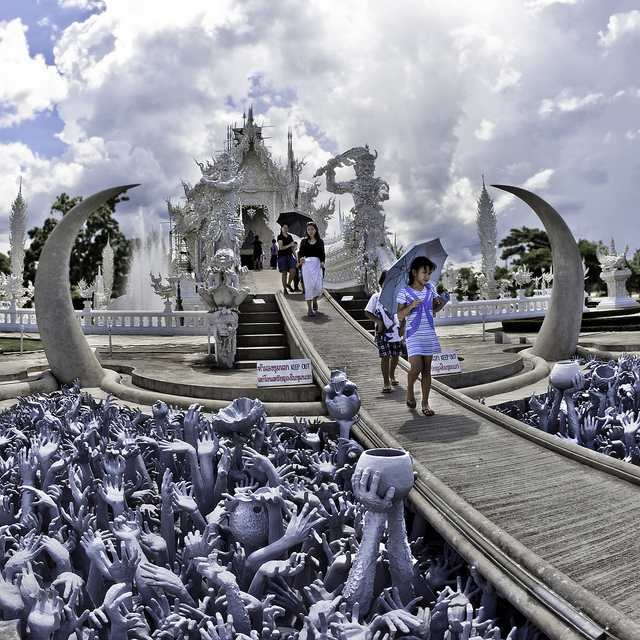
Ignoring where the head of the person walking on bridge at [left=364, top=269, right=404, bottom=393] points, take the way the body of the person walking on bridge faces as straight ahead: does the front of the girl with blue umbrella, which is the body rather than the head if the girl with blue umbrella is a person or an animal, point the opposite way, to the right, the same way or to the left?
the same way

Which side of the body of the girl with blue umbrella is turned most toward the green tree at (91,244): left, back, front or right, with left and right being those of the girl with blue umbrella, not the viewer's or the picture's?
back

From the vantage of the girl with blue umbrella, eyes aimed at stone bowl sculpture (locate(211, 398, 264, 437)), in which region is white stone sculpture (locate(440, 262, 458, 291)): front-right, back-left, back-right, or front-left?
back-right

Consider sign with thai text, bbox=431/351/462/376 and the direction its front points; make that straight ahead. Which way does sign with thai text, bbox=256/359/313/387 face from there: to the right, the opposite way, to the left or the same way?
the same way

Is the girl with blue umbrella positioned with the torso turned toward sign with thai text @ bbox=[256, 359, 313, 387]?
no

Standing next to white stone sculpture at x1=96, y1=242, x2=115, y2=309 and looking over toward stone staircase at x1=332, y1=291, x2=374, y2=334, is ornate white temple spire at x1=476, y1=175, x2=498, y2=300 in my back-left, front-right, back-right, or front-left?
front-left

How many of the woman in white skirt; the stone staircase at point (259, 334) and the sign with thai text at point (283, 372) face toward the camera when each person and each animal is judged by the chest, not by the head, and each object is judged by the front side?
3

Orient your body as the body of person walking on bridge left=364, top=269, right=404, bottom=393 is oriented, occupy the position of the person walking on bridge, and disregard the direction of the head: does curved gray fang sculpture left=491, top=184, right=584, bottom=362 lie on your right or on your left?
on your left

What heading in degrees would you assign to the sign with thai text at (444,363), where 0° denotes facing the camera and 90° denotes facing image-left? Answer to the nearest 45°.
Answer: approximately 0°

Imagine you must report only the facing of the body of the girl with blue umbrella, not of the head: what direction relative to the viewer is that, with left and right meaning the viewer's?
facing the viewer and to the right of the viewer

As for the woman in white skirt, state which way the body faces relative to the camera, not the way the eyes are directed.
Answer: toward the camera

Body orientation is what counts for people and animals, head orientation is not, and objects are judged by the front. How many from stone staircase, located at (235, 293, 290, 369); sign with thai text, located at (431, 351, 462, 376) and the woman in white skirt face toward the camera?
3

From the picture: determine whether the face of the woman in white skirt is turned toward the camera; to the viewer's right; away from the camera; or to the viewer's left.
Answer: toward the camera

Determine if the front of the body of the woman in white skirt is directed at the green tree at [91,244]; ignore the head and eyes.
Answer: no

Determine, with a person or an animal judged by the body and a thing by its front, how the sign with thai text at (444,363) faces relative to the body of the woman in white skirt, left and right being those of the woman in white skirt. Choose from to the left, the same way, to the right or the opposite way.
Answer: the same way

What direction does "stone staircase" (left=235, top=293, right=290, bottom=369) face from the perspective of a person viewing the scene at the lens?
facing the viewer
